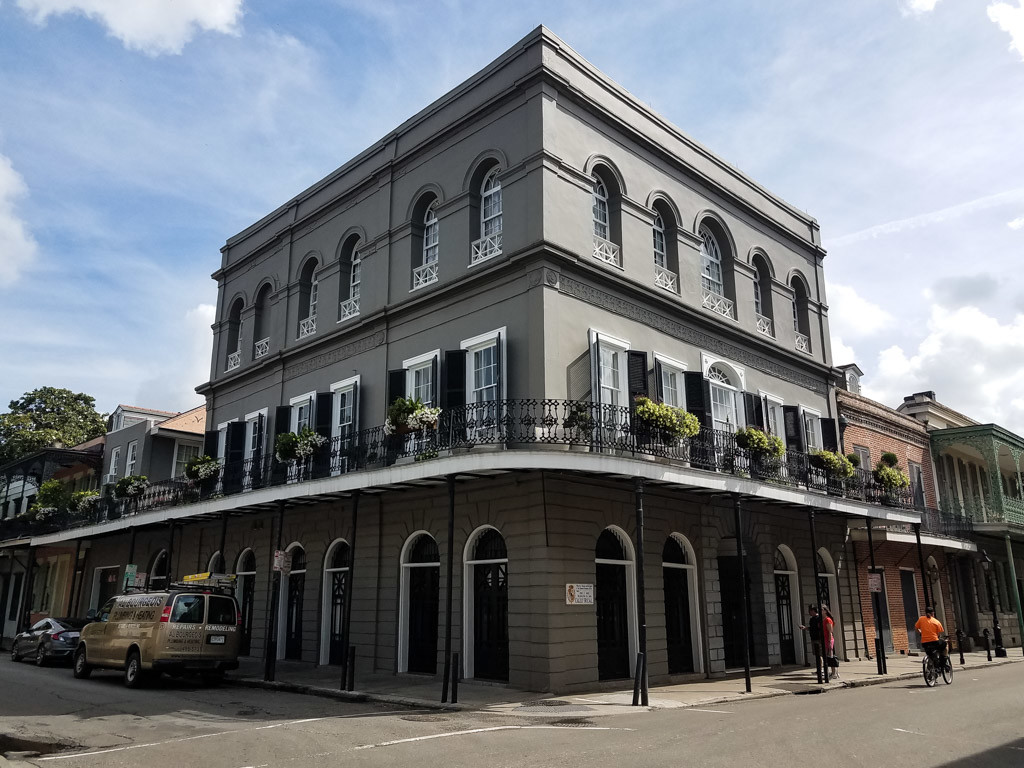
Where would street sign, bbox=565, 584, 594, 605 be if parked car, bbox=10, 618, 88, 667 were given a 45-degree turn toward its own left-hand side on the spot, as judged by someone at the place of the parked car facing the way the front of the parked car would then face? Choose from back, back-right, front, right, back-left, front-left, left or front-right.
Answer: back-left

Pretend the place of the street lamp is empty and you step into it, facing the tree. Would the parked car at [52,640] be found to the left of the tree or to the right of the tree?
left

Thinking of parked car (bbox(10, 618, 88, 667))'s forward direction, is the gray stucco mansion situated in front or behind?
behind

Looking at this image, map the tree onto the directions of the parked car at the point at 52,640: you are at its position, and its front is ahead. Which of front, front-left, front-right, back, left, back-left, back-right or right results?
front-right

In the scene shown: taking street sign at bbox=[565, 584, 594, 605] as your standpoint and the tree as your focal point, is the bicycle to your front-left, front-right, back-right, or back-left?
back-right

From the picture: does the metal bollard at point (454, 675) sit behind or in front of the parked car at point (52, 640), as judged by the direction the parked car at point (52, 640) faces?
behind

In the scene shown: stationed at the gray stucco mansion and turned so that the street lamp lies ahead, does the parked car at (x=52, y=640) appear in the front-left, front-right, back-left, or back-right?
back-left
